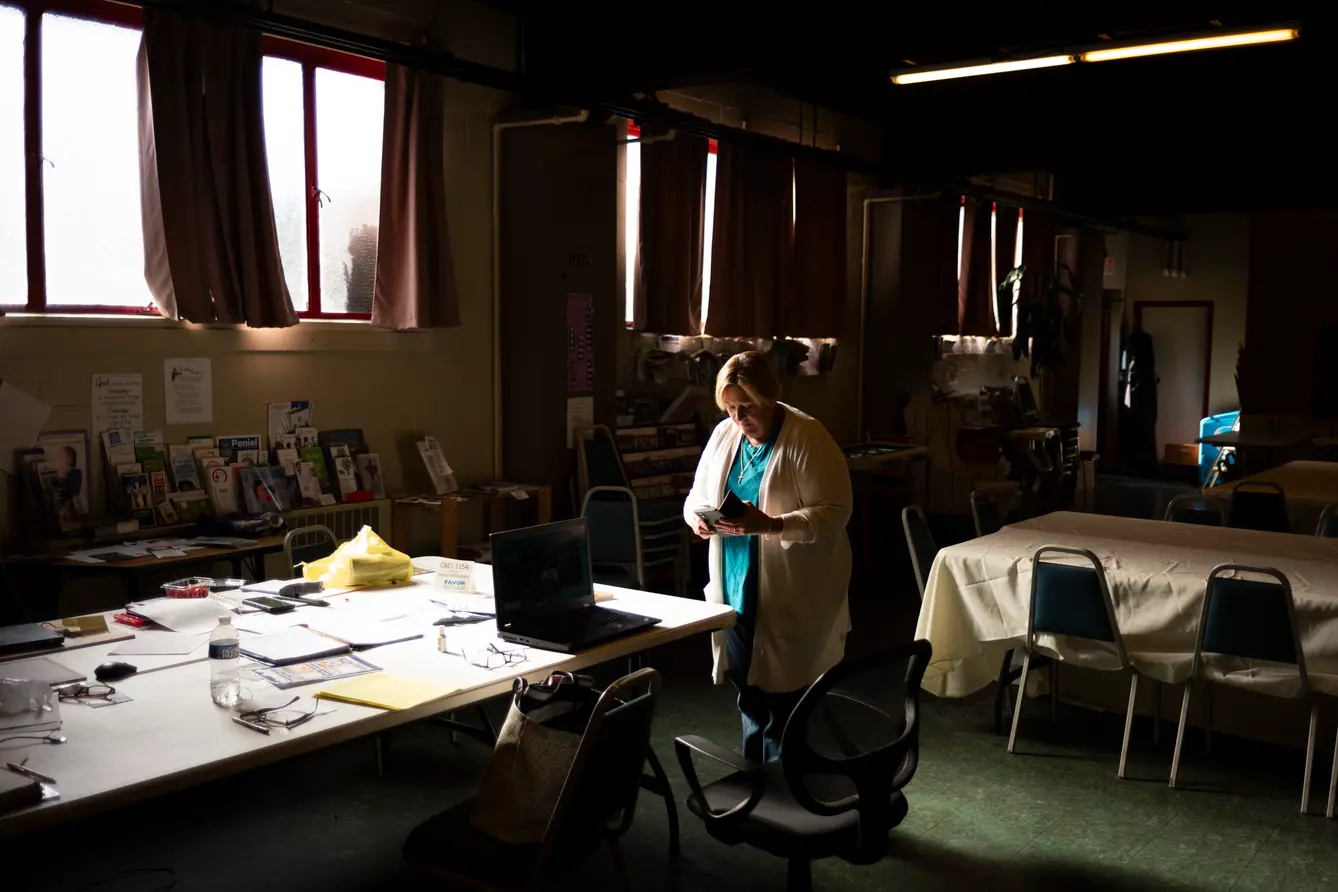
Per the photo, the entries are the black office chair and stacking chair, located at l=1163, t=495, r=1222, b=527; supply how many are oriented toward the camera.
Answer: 1

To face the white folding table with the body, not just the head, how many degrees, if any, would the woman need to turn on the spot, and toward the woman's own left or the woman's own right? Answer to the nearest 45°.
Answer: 0° — they already face it

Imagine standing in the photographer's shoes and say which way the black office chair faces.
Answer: facing away from the viewer and to the left of the viewer

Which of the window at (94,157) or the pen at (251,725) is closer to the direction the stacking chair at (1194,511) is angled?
the pen

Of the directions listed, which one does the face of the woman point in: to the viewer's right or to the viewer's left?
to the viewer's left

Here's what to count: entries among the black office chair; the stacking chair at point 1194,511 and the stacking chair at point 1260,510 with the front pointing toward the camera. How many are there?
2

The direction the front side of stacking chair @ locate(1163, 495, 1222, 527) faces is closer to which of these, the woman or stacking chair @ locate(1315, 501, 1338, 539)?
the woman

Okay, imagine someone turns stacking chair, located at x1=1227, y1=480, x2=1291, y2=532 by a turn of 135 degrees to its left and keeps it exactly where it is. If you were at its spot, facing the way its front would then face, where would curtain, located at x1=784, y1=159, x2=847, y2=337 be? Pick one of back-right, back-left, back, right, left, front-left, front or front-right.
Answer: left

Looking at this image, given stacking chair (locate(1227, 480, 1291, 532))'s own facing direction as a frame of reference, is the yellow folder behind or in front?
in front
